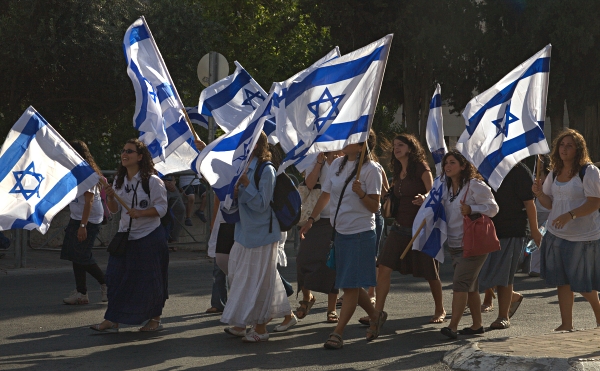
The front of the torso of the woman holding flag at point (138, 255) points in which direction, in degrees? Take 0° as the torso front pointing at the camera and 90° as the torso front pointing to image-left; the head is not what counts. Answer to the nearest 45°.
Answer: approximately 45°

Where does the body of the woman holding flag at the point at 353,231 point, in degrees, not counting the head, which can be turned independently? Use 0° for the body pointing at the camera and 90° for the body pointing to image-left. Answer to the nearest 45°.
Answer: approximately 45°

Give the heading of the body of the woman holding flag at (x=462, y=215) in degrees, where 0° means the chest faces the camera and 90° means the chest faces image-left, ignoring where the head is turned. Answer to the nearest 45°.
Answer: approximately 45°

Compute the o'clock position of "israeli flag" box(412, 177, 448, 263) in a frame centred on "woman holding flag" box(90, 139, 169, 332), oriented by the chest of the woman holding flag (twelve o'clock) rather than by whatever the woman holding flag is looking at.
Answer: The israeli flag is roughly at 8 o'clock from the woman holding flag.

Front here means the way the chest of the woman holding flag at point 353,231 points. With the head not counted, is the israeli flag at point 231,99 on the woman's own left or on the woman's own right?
on the woman's own right

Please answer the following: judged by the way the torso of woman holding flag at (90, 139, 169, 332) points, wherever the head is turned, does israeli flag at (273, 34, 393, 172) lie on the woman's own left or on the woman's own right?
on the woman's own left
